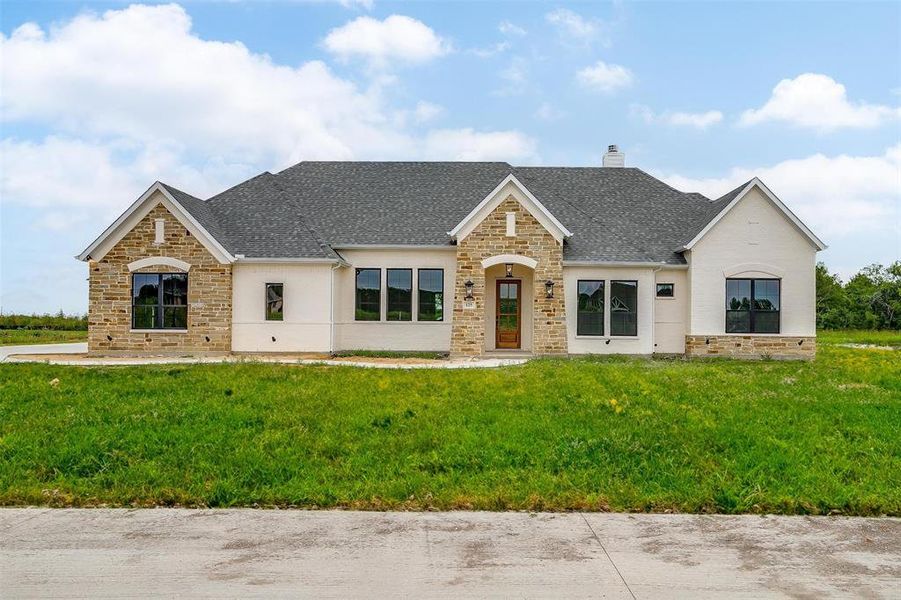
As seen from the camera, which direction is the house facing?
toward the camera

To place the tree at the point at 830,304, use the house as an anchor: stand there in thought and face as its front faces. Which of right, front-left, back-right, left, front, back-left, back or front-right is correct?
back-left

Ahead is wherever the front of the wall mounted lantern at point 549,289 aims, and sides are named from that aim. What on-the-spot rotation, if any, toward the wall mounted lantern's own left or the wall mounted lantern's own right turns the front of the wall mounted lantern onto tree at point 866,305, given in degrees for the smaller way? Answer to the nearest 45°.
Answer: approximately 135° to the wall mounted lantern's own left

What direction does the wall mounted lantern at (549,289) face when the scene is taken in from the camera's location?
facing the viewer

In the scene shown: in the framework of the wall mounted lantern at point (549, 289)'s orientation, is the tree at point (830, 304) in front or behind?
behind

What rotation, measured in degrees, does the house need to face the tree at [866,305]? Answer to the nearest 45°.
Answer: approximately 135° to its left
